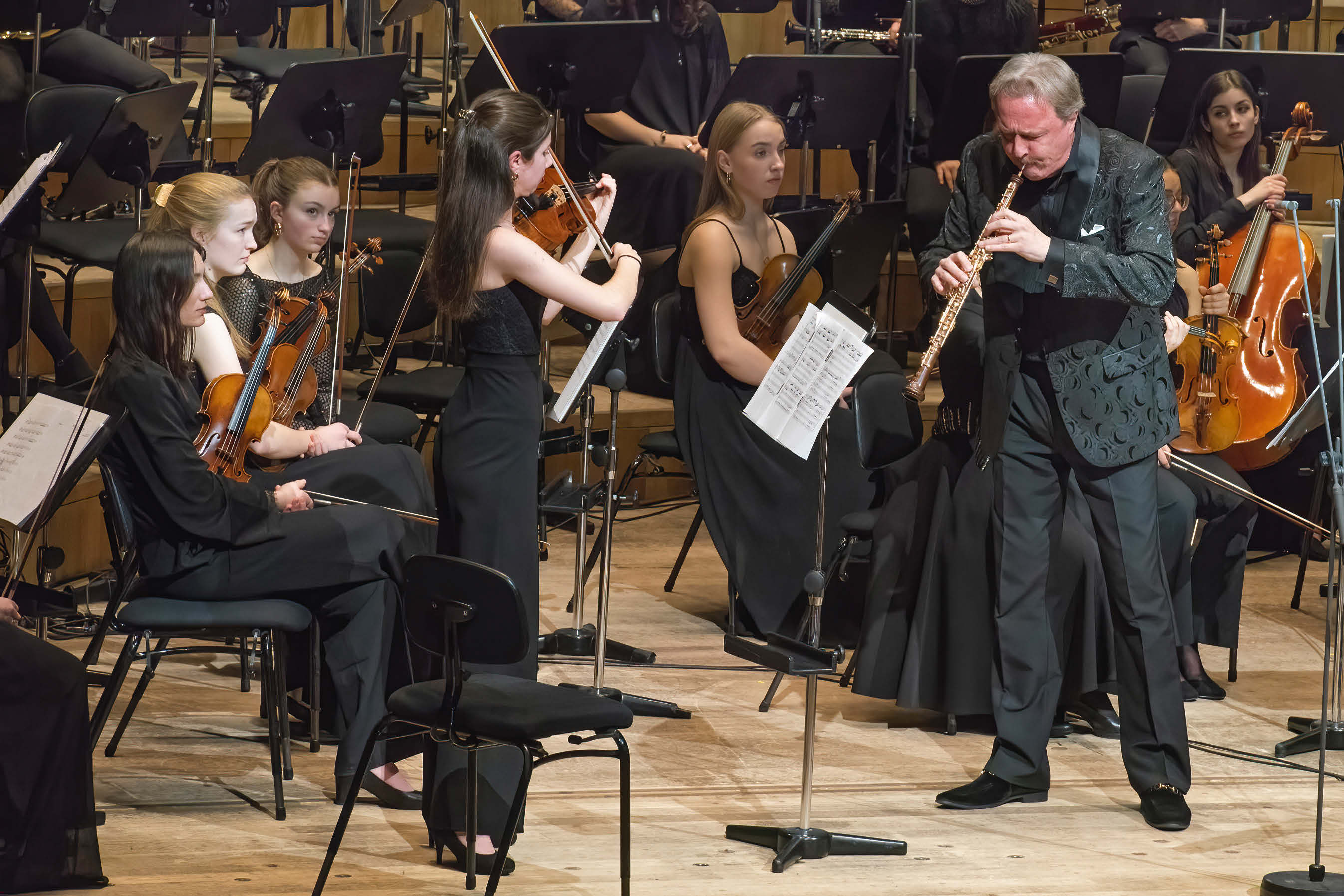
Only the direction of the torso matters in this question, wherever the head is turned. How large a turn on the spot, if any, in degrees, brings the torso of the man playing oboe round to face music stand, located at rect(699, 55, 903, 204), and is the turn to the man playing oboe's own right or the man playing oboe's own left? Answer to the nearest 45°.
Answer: approximately 135° to the man playing oboe's own right

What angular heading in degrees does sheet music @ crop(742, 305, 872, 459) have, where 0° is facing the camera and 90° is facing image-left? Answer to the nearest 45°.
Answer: approximately 45°

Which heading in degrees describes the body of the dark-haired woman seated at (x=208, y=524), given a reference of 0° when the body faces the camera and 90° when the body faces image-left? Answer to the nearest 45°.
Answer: approximately 270°

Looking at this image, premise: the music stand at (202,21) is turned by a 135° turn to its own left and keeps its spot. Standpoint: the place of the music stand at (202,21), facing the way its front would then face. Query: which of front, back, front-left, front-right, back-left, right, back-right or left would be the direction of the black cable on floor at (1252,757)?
left

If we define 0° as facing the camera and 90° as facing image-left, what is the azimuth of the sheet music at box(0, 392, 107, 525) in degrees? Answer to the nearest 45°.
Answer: approximately 45°

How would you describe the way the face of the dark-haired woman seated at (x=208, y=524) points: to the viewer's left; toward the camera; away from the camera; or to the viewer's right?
to the viewer's right

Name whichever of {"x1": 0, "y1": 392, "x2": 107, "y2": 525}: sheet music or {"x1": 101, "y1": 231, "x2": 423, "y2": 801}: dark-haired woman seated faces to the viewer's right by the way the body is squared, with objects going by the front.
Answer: the dark-haired woman seated

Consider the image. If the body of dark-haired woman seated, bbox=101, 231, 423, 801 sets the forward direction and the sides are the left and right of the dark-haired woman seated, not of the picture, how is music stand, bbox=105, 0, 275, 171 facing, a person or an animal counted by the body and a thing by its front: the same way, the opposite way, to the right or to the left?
to the left

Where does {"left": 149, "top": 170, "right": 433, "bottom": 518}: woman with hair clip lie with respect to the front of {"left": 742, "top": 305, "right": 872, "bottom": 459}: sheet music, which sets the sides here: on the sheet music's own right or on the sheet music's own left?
on the sheet music's own right

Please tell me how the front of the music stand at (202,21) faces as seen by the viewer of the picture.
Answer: facing away from the viewer

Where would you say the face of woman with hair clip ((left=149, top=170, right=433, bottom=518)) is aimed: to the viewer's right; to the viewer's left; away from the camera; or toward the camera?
to the viewer's right
